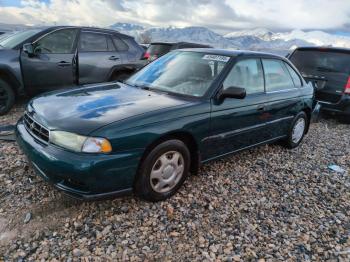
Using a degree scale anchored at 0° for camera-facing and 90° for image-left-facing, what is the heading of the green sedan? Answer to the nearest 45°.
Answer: approximately 45°

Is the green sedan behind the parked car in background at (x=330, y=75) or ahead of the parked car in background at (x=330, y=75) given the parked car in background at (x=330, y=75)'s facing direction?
behind

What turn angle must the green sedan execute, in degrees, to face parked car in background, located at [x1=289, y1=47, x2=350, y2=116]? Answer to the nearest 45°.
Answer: approximately 180°

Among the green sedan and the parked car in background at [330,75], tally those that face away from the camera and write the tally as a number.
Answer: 1

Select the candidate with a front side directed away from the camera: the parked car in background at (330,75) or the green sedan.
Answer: the parked car in background

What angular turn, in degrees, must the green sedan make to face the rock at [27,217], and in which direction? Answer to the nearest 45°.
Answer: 0° — it already faces it

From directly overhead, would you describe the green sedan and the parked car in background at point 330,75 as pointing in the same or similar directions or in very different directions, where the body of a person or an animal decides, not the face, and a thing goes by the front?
very different directions

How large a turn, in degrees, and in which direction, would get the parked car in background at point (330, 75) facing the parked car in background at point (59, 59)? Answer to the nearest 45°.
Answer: approximately 135° to its left

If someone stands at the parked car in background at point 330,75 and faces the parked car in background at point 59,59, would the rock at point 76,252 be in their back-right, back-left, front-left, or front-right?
front-left

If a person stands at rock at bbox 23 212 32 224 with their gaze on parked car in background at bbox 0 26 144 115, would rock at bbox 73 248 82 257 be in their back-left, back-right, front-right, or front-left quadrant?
back-right

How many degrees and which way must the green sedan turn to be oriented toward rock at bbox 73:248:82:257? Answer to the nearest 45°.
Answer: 0° — it already faces it

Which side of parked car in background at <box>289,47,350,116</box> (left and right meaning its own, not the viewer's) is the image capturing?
back

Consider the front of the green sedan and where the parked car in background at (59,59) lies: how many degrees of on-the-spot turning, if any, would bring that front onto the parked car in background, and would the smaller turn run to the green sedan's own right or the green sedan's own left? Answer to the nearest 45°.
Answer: approximately 90° to the green sedan's own right

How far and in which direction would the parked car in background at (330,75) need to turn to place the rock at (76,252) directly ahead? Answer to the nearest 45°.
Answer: approximately 180°
